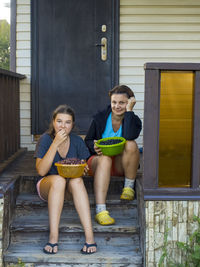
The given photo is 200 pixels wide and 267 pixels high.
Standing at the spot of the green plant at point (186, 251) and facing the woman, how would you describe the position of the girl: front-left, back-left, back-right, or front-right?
front-left

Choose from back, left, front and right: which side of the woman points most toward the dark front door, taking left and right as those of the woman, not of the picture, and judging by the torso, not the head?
back

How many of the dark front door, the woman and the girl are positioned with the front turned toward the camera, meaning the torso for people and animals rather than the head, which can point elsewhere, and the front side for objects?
3

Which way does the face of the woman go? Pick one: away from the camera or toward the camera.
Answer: toward the camera

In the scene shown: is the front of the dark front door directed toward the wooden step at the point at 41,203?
yes

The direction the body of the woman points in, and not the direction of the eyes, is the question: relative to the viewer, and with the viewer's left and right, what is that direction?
facing the viewer

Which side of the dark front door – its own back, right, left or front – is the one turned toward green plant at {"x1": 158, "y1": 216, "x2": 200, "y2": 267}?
front

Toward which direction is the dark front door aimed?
toward the camera

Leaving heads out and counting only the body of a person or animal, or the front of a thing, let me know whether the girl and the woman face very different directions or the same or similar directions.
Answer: same or similar directions

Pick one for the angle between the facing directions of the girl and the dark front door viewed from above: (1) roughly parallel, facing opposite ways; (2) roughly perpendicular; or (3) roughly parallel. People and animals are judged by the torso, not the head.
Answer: roughly parallel
